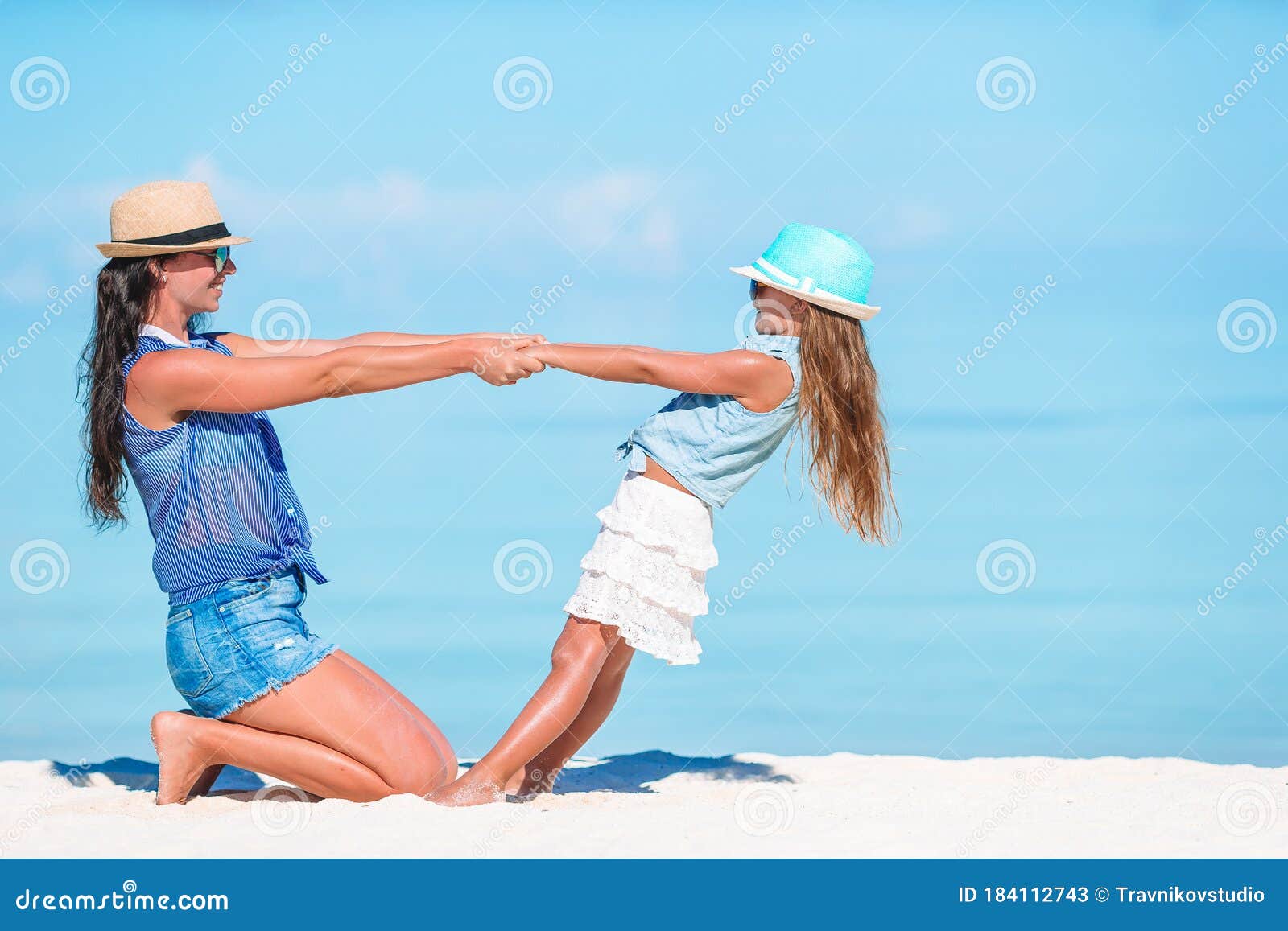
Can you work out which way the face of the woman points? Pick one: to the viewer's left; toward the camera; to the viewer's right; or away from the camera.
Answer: to the viewer's right

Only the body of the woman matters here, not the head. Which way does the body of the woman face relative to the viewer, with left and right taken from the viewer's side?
facing to the right of the viewer
